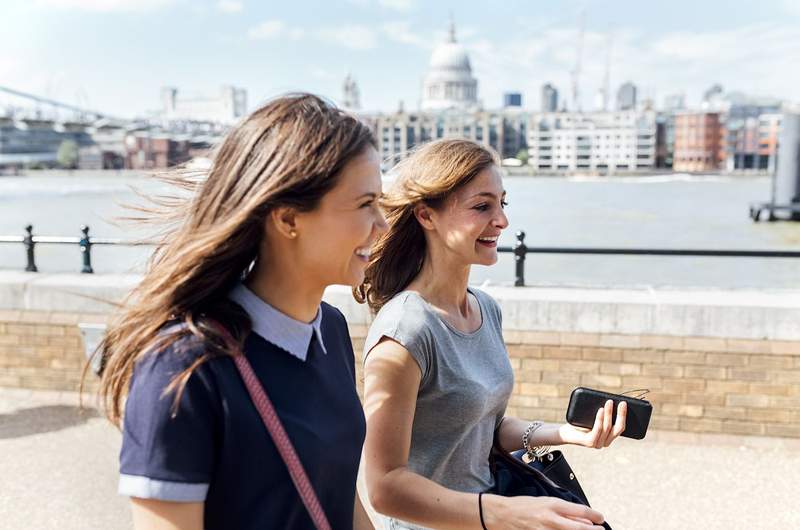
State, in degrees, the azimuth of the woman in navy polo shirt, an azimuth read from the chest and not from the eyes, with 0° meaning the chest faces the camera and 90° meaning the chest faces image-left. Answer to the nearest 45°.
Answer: approximately 315°

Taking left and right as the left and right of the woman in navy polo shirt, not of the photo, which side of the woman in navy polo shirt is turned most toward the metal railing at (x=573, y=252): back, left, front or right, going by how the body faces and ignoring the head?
left

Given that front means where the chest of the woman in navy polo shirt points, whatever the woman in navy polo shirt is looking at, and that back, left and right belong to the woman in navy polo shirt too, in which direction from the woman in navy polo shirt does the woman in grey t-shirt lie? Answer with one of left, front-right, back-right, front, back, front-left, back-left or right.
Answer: left

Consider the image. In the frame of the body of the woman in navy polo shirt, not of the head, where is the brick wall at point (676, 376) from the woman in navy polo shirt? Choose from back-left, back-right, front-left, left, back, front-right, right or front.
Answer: left

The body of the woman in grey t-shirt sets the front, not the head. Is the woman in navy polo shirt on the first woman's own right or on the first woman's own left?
on the first woman's own right

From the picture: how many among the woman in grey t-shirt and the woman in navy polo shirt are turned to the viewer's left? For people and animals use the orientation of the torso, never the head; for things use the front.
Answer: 0

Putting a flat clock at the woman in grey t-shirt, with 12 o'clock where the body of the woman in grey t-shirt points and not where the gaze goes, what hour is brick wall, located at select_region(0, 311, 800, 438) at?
The brick wall is roughly at 8 o'clock from the woman in grey t-shirt.

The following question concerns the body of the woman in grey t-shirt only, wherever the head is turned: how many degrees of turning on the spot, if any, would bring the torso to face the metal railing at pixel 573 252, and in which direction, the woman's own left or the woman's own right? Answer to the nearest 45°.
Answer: approximately 135° to the woman's own left

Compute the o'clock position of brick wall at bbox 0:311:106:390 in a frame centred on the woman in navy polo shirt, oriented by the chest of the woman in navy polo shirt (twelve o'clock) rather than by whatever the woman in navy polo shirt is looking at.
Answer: The brick wall is roughly at 7 o'clock from the woman in navy polo shirt.

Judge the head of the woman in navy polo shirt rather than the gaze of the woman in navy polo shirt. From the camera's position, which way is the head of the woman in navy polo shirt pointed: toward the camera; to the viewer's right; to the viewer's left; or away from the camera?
to the viewer's right
